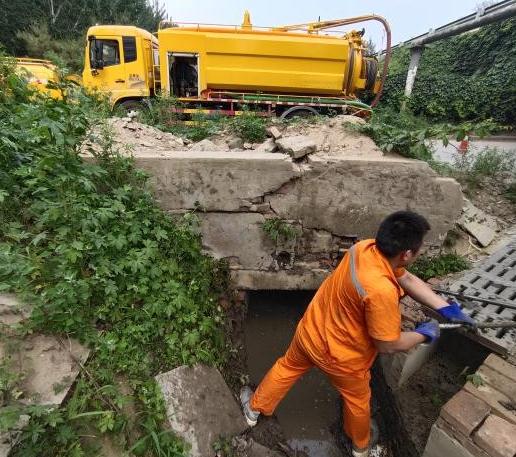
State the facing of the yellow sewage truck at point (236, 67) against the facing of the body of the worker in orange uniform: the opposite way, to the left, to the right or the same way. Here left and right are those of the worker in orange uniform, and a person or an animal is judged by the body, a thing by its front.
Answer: the opposite way

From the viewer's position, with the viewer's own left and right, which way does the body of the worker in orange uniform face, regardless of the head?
facing away from the viewer and to the right of the viewer

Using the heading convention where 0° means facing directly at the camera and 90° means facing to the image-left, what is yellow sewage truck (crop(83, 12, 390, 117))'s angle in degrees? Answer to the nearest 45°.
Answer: approximately 90°

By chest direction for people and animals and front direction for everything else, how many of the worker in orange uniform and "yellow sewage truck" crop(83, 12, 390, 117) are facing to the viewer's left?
1

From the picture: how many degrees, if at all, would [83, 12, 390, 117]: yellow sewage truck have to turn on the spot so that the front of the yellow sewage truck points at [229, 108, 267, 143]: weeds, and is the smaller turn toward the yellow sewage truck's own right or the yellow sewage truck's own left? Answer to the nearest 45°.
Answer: approximately 90° to the yellow sewage truck's own left

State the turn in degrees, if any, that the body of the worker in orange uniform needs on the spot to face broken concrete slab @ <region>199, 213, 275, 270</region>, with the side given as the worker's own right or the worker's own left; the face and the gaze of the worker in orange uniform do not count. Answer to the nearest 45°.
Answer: approximately 90° to the worker's own left

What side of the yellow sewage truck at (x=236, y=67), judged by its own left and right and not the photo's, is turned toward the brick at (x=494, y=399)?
left

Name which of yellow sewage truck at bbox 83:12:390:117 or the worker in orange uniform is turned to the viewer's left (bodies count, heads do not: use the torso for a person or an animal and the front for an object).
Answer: the yellow sewage truck

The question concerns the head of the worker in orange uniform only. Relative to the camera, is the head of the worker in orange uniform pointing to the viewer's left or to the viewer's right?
to the viewer's right

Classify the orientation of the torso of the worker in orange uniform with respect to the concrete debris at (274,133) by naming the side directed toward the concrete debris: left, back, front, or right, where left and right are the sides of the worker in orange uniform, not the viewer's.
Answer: left
